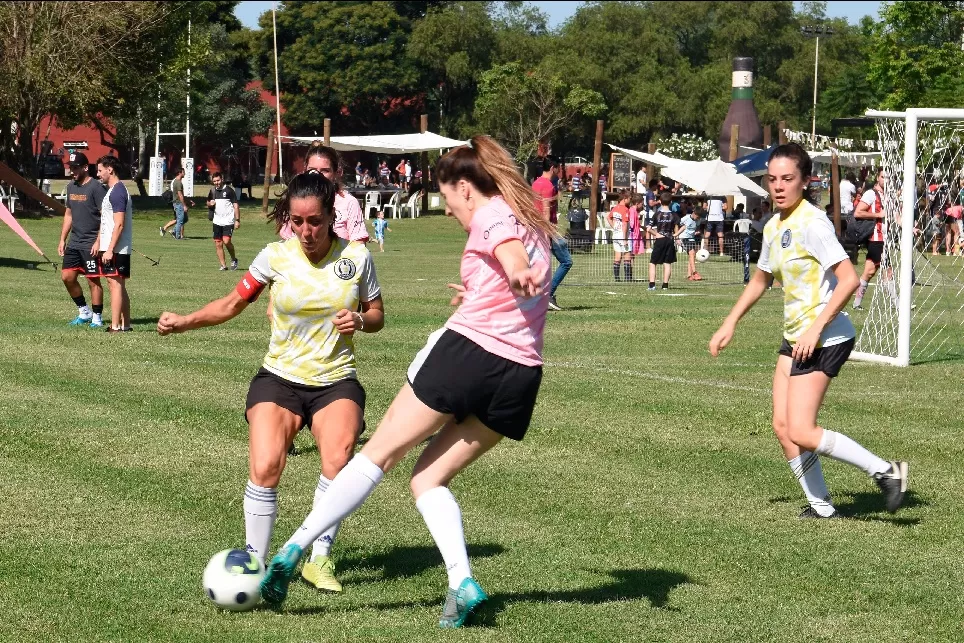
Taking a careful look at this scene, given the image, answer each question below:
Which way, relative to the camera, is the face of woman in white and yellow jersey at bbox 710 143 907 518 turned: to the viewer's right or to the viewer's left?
to the viewer's left

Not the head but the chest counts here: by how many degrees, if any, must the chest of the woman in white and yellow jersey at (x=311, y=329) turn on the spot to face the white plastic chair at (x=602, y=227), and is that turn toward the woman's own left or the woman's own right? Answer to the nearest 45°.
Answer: approximately 180°

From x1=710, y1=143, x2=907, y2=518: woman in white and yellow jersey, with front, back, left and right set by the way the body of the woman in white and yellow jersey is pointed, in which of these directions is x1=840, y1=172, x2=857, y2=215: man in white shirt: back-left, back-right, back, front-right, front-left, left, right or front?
back-right

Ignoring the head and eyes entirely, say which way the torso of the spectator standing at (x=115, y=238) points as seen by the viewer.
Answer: to the viewer's left

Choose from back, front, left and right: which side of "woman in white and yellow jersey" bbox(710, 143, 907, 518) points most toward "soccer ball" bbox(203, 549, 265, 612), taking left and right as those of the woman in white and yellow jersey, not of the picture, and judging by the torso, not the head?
front

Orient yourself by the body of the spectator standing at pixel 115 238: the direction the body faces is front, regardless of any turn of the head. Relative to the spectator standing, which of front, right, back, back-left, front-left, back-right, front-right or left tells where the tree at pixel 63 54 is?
right

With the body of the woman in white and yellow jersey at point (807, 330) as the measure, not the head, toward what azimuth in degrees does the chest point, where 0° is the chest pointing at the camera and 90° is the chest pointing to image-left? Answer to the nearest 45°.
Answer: approximately 45°

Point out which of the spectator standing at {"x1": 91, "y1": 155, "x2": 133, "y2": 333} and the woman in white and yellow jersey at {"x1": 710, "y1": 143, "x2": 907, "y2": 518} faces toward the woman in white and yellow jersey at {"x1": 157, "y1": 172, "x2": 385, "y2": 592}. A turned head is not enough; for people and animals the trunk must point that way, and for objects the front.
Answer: the woman in white and yellow jersey at {"x1": 710, "y1": 143, "x2": 907, "y2": 518}

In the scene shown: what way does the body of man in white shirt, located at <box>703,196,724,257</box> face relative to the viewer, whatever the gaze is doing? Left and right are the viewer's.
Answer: facing away from the viewer

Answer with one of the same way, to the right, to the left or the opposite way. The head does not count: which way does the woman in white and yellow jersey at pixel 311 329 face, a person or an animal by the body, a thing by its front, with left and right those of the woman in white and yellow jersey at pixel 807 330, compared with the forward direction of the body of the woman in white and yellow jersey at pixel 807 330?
to the left

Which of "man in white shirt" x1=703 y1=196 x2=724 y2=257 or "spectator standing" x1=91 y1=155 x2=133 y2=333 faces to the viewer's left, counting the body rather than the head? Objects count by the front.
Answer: the spectator standing
